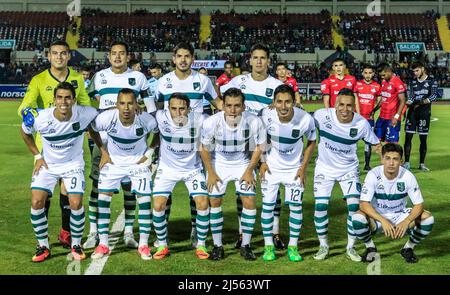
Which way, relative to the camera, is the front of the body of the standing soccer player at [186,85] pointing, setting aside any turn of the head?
toward the camera

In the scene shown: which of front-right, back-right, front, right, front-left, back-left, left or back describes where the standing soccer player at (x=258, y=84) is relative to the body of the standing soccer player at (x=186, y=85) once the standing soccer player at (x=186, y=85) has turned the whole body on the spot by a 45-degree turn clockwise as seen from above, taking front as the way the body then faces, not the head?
back-left

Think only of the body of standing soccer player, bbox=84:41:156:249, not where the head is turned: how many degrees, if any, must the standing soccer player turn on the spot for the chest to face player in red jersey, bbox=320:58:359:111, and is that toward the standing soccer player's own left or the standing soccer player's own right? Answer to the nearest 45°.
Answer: approximately 135° to the standing soccer player's own left

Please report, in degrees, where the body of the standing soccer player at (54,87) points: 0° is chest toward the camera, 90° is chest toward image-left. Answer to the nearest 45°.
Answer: approximately 0°

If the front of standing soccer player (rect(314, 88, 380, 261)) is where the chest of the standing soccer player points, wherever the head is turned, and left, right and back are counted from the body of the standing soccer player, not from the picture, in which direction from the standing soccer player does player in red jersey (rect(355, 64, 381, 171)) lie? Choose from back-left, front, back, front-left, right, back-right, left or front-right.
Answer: back

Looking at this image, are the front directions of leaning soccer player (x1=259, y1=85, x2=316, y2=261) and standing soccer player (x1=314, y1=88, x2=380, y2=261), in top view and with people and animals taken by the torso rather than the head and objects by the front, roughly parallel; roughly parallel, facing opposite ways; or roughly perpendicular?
roughly parallel

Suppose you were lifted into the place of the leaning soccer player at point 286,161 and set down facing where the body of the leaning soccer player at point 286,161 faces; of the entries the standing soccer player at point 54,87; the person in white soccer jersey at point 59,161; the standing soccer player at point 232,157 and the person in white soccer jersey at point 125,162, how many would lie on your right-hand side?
4

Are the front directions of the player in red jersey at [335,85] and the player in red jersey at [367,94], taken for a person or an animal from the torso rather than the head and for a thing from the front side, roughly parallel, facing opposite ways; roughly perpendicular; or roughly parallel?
roughly parallel

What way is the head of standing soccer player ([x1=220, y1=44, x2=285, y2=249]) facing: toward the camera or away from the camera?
toward the camera

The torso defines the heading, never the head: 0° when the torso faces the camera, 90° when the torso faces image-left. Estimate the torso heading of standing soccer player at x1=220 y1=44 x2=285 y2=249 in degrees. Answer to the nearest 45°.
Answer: approximately 0°

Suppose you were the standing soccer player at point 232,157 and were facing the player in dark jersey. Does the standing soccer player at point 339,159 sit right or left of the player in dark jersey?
right

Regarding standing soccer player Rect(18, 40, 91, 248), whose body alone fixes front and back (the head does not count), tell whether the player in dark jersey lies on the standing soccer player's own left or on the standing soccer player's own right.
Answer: on the standing soccer player's own left
